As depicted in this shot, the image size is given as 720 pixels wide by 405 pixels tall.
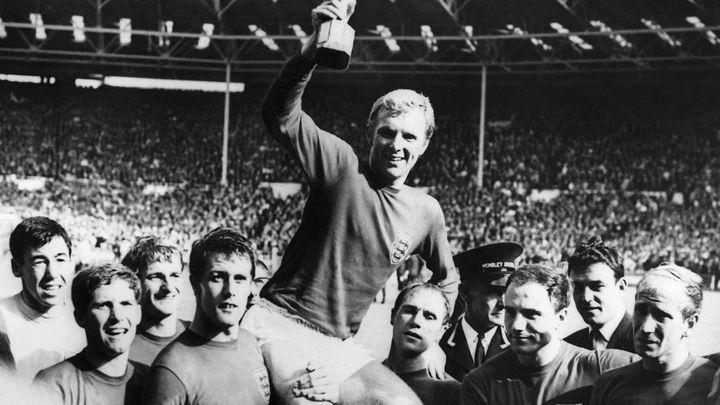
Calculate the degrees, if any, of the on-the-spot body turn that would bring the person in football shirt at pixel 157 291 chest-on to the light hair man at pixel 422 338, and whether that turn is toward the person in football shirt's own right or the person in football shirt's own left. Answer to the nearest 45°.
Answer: approximately 45° to the person in football shirt's own left

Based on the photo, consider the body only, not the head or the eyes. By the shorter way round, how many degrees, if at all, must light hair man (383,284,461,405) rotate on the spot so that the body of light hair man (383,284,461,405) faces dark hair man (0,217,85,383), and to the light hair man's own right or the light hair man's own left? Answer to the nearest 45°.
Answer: approximately 45° to the light hair man's own right

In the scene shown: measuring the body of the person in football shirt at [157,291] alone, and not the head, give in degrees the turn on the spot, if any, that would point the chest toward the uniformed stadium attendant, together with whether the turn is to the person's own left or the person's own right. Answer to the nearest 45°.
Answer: approximately 45° to the person's own left

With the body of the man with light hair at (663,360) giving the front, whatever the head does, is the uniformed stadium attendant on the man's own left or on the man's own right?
on the man's own right

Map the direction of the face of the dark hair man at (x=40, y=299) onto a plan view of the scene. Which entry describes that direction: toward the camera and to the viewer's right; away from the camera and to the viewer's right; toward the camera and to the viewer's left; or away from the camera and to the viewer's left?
toward the camera and to the viewer's right

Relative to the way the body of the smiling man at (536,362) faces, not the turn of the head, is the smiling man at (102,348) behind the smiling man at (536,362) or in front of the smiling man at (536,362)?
in front

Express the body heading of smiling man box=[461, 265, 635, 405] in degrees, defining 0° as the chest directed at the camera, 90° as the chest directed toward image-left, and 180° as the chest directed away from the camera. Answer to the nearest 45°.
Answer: approximately 45°

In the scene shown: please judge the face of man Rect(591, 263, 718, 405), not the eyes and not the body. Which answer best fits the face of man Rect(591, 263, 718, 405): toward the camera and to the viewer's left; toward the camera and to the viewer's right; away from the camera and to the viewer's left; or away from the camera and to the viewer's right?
toward the camera and to the viewer's left

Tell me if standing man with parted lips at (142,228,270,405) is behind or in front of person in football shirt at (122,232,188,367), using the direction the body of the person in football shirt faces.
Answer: in front
